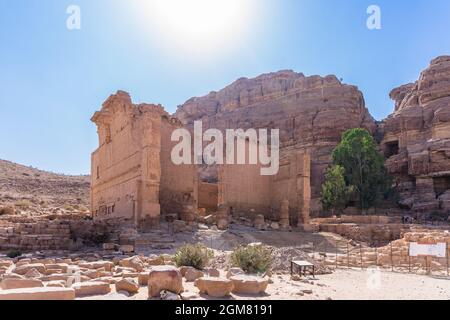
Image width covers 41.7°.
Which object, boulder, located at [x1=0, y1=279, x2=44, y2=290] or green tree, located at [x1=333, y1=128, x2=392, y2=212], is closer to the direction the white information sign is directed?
the boulder

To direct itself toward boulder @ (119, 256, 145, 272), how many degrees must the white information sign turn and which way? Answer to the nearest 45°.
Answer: approximately 45° to its right

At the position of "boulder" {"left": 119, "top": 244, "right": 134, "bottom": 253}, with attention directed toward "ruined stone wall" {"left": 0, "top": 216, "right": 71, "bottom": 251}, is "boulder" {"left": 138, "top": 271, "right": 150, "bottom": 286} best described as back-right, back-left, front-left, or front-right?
back-left

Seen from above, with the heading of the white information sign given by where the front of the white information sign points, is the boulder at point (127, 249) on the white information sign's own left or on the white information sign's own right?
on the white information sign's own right

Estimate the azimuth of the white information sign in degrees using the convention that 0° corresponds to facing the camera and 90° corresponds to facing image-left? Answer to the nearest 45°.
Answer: approximately 0°

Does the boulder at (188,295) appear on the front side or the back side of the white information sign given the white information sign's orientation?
on the front side

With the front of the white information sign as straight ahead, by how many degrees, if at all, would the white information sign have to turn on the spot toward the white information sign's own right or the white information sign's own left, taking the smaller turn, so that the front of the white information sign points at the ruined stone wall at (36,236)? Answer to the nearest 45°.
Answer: approximately 90° to the white information sign's own right

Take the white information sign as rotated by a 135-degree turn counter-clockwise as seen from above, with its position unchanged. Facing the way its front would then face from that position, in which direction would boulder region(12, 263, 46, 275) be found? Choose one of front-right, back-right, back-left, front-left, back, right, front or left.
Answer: back

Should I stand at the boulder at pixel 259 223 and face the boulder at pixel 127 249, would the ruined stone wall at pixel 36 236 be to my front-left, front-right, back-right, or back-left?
front-right

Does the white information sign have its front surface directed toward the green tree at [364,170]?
no

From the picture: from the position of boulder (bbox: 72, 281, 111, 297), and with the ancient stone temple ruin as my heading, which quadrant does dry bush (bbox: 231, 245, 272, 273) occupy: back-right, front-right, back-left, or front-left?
front-right

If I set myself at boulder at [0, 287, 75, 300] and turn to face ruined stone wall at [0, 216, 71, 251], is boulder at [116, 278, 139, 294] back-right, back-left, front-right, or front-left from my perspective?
front-right

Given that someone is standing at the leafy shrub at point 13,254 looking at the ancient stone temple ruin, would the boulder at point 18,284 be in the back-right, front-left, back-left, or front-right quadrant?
back-right

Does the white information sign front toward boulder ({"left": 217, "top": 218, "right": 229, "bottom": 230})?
no

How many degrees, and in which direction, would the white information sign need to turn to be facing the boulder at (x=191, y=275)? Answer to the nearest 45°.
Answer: approximately 45° to its right
